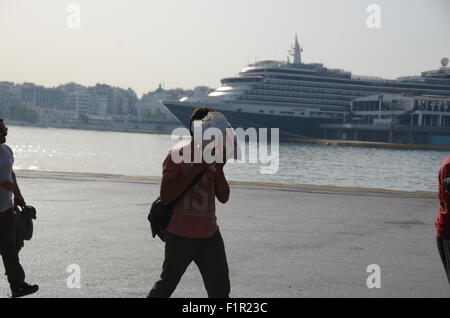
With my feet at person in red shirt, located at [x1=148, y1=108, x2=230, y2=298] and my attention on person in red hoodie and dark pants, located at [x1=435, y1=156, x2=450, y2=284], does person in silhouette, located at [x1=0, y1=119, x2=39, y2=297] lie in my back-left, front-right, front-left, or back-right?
back-left

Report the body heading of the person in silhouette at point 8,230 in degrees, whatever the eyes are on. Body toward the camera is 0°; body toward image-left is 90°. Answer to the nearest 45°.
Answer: approximately 270°

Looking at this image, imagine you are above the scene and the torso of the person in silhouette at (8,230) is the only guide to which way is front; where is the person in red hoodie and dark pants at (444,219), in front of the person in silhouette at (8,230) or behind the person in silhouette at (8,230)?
in front

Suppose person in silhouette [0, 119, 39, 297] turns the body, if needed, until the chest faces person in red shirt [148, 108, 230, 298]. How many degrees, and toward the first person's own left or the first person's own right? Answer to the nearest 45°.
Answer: approximately 45° to the first person's own right

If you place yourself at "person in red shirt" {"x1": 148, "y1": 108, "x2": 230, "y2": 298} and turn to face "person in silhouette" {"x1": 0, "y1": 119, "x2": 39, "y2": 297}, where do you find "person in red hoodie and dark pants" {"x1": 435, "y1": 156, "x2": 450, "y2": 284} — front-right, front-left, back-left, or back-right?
back-right
